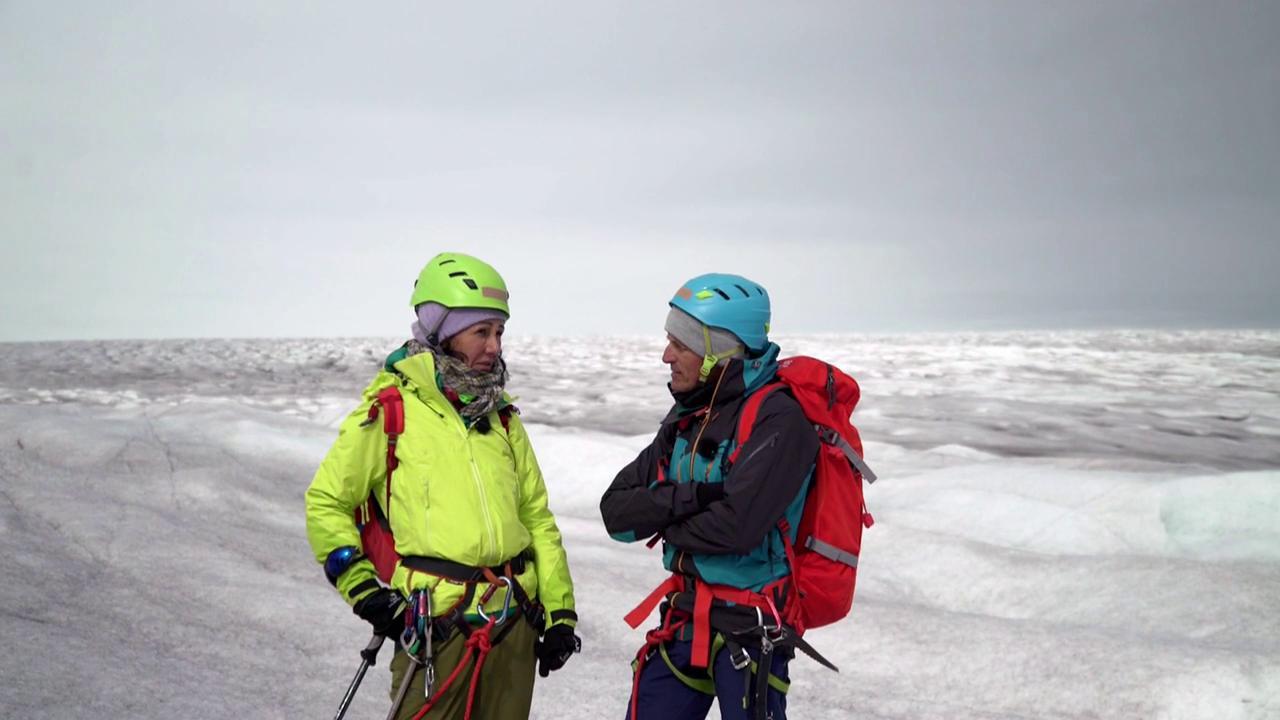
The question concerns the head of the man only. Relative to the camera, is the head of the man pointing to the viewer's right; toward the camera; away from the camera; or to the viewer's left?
to the viewer's left

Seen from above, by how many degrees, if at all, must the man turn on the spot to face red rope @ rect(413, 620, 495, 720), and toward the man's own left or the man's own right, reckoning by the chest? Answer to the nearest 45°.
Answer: approximately 45° to the man's own right

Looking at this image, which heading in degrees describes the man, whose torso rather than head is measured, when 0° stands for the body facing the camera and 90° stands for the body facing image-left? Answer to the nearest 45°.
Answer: approximately 45°
